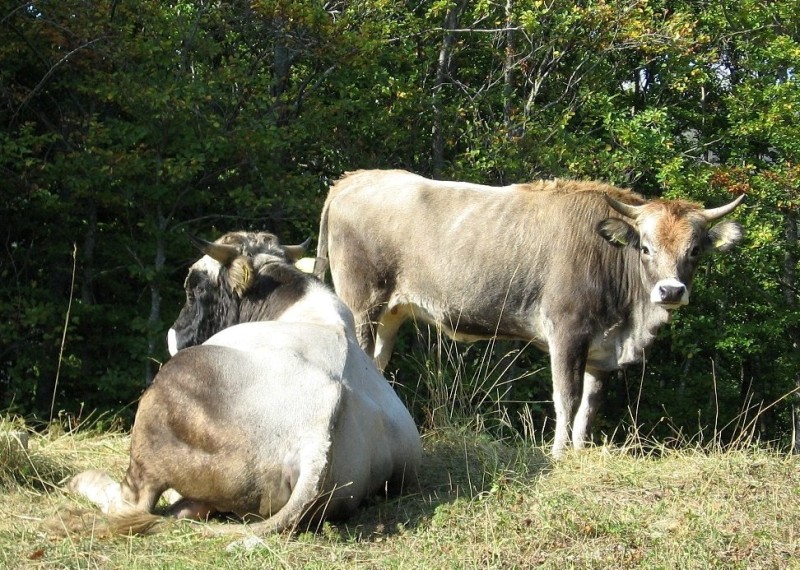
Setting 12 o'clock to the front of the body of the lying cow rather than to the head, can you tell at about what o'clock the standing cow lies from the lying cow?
The standing cow is roughly at 1 o'clock from the lying cow.

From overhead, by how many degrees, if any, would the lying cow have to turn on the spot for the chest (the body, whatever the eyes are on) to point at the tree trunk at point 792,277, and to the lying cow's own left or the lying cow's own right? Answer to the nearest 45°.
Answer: approximately 45° to the lying cow's own right

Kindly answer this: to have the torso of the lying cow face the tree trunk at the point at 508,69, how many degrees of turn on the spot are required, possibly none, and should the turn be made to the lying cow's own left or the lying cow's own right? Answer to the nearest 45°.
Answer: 0° — it already faces it

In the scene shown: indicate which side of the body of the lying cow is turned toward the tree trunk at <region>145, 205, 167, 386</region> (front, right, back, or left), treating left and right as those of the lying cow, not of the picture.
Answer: front

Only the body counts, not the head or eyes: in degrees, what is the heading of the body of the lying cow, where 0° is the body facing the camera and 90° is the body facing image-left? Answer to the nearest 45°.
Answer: approximately 180°
